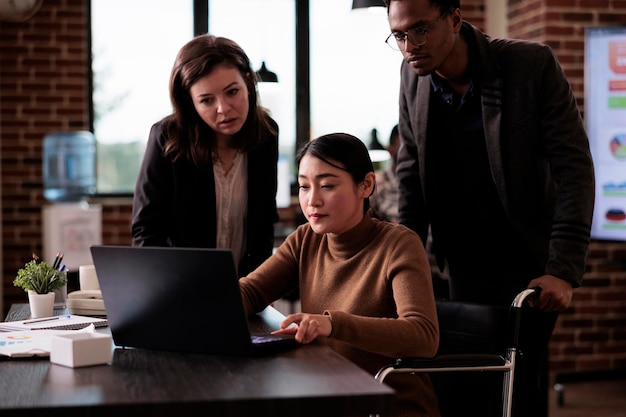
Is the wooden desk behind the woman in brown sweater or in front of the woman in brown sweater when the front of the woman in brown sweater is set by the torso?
in front

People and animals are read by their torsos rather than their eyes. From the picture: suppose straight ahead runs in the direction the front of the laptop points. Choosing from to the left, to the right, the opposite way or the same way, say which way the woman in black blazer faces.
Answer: to the right

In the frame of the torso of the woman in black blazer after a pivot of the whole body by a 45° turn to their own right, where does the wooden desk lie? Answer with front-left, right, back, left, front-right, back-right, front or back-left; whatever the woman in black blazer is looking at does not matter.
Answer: front

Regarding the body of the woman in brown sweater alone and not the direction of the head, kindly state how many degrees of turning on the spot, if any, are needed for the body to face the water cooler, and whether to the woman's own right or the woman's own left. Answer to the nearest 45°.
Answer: approximately 90° to the woman's own right

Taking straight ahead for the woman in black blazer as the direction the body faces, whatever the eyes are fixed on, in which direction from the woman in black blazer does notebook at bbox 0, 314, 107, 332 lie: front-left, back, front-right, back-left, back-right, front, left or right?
right

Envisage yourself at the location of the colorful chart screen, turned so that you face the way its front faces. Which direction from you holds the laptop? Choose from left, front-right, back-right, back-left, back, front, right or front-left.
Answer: front

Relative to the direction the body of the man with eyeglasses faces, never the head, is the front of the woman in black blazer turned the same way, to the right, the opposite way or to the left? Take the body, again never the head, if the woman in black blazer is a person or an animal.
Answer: to the left

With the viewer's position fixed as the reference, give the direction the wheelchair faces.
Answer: facing the viewer and to the left of the viewer

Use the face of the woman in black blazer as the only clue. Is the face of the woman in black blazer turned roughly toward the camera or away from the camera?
toward the camera

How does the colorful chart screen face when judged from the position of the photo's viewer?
facing the viewer

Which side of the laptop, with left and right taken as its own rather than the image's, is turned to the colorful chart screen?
front

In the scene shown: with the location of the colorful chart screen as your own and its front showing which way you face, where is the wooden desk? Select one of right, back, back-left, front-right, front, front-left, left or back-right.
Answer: front

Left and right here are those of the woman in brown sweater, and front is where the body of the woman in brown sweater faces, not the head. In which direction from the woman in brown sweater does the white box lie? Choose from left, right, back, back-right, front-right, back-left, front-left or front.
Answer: front

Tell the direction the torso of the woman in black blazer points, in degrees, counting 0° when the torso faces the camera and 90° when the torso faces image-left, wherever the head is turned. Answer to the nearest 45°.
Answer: approximately 315°

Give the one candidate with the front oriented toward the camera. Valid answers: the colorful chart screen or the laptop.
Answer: the colorful chart screen

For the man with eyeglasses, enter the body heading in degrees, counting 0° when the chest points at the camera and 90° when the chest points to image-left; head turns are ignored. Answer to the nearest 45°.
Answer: approximately 45°

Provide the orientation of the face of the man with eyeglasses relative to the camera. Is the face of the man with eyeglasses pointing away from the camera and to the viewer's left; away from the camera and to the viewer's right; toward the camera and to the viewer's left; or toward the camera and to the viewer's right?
toward the camera and to the viewer's left
